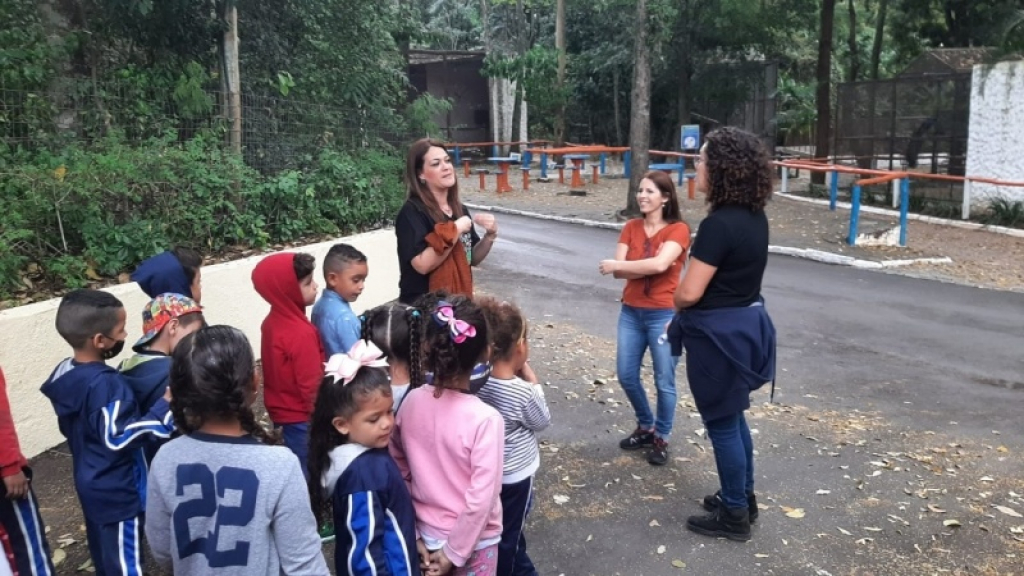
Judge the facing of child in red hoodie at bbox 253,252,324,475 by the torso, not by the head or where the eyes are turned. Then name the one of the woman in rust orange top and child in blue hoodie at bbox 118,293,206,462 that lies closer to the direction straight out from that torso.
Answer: the woman in rust orange top

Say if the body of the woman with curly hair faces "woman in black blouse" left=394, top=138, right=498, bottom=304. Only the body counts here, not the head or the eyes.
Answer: yes

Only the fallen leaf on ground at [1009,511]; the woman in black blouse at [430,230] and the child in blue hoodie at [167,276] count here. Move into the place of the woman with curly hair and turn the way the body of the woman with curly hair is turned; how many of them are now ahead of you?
2

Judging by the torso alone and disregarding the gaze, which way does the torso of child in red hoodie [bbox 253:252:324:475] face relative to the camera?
to the viewer's right

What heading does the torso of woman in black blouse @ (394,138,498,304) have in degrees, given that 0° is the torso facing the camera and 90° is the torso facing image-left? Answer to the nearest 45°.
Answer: approximately 315°

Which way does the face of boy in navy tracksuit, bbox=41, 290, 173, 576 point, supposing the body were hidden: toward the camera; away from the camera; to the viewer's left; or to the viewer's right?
to the viewer's right

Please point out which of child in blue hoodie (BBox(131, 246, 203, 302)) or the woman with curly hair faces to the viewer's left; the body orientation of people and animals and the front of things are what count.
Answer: the woman with curly hair

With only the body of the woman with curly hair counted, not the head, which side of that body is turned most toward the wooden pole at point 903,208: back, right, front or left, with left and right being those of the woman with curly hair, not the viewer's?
right

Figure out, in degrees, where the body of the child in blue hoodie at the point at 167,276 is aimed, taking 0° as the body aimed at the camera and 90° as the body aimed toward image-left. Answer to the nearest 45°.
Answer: approximately 270°

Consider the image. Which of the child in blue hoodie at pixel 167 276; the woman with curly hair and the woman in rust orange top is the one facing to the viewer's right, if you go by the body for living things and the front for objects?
the child in blue hoodie

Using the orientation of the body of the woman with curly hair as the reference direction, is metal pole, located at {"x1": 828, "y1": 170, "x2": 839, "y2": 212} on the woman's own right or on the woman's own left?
on the woman's own right
